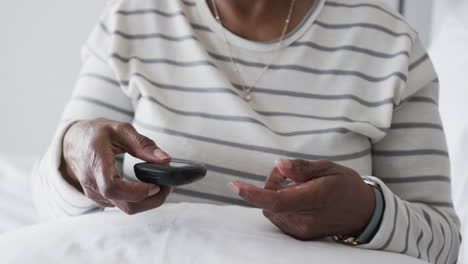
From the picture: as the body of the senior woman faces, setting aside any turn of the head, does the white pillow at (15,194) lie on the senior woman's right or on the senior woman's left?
on the senior woman's right

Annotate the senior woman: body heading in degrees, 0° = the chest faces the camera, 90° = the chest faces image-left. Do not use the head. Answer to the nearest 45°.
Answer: approximately 0°
